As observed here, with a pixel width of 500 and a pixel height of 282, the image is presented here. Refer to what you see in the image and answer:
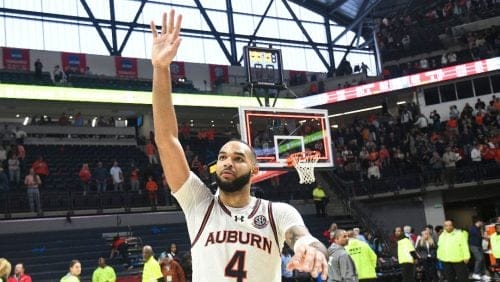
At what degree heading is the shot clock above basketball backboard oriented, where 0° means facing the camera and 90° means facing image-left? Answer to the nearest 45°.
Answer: approximately 0°

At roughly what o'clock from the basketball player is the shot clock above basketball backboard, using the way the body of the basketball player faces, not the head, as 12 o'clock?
The shot clock above basketball backboard is roughly at 6 o'clock from the basketball player.

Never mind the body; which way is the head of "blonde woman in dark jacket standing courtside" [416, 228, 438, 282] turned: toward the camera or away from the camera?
toward the camera

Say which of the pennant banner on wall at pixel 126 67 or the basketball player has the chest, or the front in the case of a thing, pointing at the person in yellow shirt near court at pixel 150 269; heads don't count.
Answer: the pennant banner on wall

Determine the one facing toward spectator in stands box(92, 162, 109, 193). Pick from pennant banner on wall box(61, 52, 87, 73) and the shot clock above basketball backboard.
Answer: the pennant banner on wall

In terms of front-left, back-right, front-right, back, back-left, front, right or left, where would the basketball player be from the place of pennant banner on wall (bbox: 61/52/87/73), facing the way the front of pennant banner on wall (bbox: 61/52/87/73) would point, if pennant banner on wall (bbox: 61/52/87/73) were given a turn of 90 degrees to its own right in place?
left

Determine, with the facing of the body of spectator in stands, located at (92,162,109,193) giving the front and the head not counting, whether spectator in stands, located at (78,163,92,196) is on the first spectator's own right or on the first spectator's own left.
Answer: on the first spectator's own right

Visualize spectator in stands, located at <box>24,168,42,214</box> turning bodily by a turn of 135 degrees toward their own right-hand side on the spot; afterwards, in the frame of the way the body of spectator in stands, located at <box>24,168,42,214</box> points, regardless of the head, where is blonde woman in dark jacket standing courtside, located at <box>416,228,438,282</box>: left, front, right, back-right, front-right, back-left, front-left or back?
back

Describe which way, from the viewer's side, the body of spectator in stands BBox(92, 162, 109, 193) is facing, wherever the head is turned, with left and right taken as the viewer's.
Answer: facing the viewer

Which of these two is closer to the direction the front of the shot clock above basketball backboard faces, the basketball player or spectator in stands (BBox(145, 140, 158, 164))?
the basketball player

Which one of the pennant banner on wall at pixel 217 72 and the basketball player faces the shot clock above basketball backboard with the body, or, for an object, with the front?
the pennant banner on wall

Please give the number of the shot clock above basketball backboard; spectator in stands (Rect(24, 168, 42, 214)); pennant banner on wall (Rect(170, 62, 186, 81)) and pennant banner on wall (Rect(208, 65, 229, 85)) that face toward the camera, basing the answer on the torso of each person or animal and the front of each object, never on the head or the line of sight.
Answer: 4

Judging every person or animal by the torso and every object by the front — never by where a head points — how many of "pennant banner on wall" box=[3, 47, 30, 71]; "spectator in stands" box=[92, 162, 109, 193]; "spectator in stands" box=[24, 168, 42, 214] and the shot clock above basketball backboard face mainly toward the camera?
4

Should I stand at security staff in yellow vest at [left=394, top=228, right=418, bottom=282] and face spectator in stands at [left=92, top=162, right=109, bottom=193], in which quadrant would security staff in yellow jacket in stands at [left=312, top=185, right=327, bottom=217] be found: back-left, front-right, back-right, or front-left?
front-right

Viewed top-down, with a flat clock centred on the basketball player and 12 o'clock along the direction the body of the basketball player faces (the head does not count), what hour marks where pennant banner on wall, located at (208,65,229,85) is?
The pennant banner on wall is roughly at 6 o'clock from the basketball player.

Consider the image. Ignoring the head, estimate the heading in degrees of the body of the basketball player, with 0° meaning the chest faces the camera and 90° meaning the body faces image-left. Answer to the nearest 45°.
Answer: approximately 0°

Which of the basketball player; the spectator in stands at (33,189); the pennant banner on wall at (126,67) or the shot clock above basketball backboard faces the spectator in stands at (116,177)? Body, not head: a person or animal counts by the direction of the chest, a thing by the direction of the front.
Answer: the pennant banner on wall

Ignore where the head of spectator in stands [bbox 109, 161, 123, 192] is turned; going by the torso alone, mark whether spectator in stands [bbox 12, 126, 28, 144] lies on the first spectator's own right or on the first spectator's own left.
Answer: on the first spectator's own right

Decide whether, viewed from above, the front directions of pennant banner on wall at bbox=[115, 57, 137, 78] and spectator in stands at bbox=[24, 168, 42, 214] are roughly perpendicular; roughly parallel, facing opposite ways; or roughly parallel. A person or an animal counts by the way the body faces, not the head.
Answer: roughly parallel
